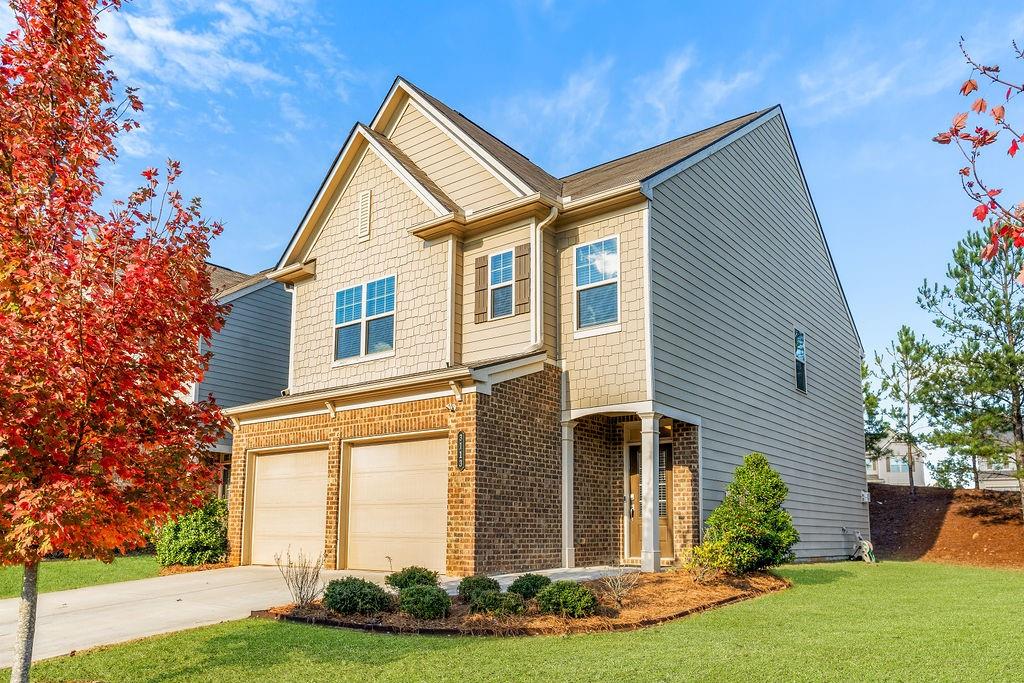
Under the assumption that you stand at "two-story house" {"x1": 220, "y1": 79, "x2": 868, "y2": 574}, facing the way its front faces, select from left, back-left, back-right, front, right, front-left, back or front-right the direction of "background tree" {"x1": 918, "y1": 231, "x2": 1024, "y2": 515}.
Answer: back

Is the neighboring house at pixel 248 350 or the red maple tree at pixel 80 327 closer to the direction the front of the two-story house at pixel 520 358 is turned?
the red maple tree

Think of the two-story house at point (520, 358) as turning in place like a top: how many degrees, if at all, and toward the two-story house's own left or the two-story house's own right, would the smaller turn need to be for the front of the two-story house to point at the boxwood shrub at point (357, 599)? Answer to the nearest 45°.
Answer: approximately 45° to the two-story house's own left

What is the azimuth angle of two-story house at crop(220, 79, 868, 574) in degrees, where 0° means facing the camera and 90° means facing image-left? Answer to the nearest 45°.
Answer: approximately 45°

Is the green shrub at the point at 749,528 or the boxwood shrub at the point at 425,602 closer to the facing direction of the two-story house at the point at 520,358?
the boxwood shrub

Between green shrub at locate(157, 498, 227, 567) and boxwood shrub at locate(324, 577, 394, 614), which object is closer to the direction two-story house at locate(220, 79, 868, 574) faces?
the boxwood shrub

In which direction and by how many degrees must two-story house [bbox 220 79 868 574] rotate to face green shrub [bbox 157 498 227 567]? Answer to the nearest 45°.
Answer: approximately 45° to its right
